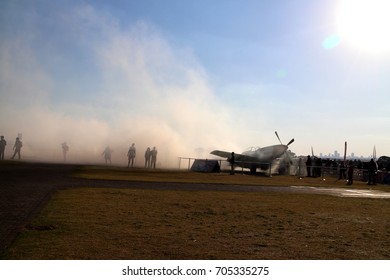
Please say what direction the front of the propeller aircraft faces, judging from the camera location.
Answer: facing the viewer and to the right of the viewer
